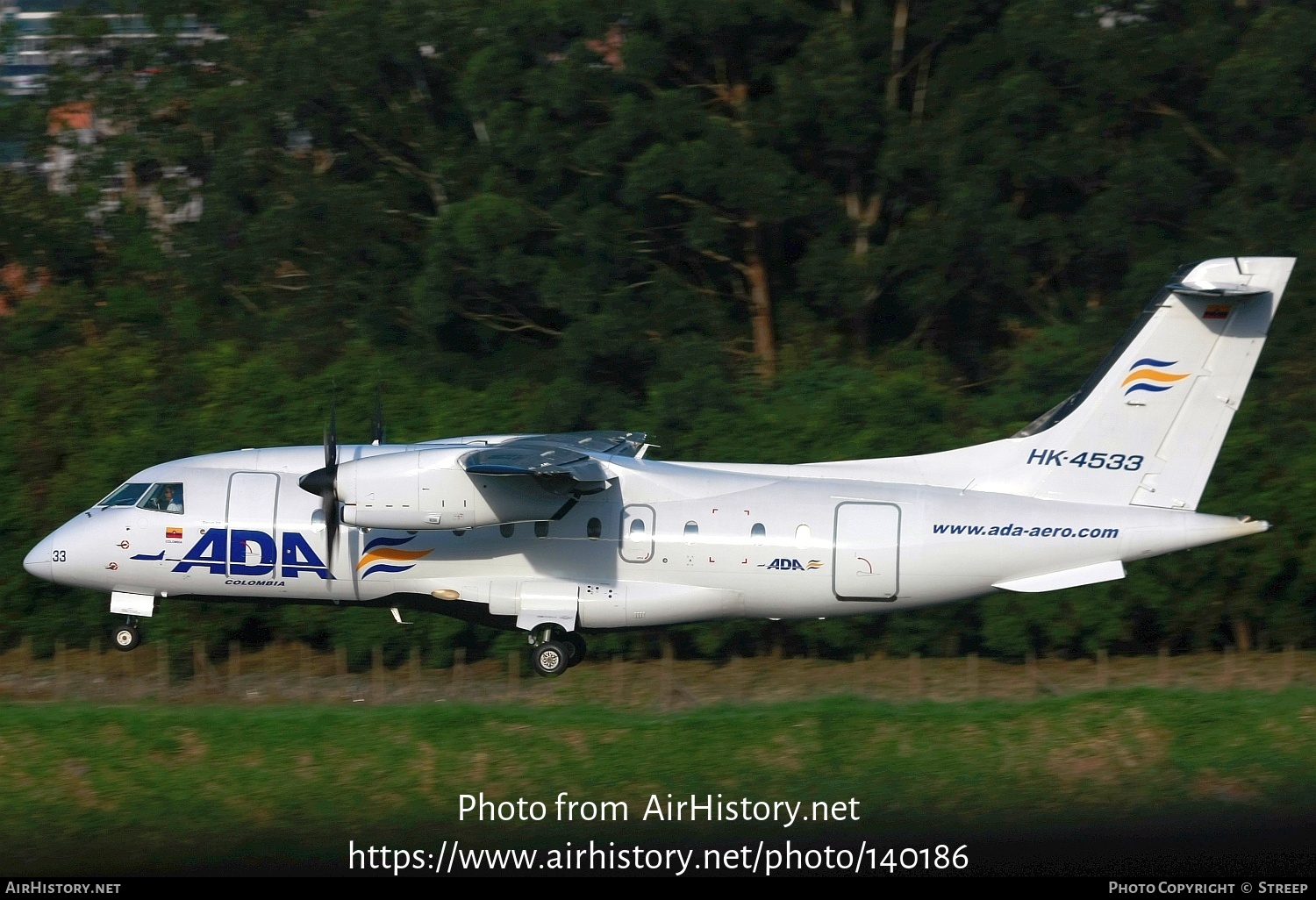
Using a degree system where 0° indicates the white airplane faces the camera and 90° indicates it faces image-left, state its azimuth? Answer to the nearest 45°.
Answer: approximately 90°

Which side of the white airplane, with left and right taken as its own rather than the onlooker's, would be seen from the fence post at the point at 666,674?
right

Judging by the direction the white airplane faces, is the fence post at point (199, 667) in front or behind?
in front

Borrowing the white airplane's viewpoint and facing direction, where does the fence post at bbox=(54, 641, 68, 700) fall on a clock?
The fence post is roughly at 1 o'clock from the white airplane.

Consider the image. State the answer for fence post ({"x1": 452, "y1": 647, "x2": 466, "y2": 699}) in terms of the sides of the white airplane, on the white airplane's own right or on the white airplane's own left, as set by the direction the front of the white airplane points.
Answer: on the white airplane's own right

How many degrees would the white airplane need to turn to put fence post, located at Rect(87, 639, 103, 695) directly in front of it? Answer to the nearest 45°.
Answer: approximately 45° to its right

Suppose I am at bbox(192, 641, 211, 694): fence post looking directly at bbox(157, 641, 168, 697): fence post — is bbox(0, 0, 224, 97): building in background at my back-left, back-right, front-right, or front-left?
front-right

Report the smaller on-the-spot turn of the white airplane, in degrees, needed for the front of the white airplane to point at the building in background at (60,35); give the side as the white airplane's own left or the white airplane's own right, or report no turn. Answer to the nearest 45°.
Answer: approximately 45° to the white airplane's own right
